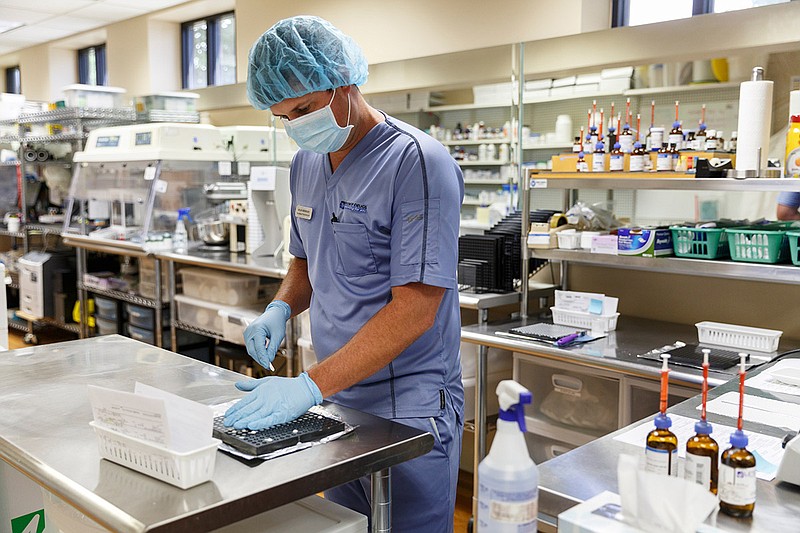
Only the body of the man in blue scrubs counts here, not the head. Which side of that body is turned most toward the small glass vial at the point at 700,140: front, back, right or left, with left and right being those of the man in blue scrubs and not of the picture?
back

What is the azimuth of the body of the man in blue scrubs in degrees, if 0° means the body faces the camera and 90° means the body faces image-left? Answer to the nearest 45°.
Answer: approximately 45°

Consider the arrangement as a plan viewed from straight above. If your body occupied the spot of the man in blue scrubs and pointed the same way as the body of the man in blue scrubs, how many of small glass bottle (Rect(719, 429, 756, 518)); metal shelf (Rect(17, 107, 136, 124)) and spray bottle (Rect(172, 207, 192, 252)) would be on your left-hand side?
1

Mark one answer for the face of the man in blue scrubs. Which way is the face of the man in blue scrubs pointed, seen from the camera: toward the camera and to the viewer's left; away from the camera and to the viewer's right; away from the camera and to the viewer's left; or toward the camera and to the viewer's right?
toward the camera and to the viewer's left

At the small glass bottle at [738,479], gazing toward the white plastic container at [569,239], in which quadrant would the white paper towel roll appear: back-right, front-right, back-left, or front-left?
front-right

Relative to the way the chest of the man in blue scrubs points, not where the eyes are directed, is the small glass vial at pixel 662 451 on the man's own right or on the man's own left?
on the man's own left

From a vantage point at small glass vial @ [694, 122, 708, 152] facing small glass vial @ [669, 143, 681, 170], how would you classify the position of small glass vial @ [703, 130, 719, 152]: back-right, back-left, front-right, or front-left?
back-left

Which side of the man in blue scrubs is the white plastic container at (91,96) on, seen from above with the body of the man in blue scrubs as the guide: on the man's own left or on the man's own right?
on the man's own right

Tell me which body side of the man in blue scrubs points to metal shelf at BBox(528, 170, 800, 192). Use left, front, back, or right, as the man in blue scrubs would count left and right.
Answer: back

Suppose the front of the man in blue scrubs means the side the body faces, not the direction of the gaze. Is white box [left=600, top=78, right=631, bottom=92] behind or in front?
behind

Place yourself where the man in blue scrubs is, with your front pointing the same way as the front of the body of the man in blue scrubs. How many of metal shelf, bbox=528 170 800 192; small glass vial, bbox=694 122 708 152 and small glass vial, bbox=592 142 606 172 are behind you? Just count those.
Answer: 3

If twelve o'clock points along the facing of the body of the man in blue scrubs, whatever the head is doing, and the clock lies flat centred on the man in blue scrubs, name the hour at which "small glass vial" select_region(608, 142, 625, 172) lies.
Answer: The small glass vial is roughly at 6 o'clock from the man in blue scrubs.

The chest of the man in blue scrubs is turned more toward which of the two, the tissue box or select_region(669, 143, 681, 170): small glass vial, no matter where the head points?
the tissue box

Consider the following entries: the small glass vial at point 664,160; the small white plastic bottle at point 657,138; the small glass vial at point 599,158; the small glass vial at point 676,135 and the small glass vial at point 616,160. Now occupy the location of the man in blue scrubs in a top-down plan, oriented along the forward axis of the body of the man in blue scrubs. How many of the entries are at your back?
5

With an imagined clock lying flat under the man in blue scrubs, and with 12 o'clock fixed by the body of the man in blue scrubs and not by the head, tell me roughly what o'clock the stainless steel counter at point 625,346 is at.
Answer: The stainless steel counter is roughly at 6 o'clock from the man in blue scrubs.

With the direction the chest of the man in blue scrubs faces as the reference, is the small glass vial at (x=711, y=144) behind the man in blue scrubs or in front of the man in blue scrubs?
behind

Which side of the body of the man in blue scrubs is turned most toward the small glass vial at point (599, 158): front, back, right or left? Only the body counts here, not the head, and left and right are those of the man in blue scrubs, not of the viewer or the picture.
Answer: back

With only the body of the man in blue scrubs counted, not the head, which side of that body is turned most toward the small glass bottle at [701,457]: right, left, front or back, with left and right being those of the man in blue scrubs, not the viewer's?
left
